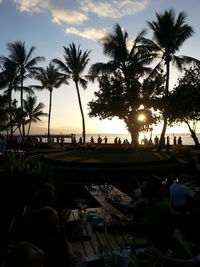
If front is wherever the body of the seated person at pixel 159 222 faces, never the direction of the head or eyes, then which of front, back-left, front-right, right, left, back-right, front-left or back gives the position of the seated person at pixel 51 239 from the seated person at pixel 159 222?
front-left

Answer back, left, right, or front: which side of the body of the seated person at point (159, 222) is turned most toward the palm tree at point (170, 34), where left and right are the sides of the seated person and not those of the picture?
right

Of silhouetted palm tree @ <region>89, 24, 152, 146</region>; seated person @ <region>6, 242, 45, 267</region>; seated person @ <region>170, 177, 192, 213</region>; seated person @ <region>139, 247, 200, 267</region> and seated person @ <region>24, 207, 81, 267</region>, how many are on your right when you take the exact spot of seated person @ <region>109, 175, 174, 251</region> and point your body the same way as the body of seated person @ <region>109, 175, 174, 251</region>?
2

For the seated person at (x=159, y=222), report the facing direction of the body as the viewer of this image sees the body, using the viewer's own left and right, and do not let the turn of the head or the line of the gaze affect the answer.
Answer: facing to the left of the viewer

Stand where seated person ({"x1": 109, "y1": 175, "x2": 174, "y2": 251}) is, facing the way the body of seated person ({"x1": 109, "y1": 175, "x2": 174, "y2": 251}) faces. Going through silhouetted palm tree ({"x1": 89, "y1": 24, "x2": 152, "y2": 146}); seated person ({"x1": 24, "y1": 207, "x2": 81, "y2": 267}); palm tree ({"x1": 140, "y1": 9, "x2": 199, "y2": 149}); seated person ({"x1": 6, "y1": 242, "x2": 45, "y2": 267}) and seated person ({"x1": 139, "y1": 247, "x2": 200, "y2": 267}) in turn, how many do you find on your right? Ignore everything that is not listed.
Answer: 2

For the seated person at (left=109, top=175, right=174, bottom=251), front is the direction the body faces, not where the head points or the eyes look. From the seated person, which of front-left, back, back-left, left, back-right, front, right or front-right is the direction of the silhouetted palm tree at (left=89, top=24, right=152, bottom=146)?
right

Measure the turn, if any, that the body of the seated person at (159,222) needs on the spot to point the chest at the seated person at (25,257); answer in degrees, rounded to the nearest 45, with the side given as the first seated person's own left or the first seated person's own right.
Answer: approximately 45° to the first seated person's own left

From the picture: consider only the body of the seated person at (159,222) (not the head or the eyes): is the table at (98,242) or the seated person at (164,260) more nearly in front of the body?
the table

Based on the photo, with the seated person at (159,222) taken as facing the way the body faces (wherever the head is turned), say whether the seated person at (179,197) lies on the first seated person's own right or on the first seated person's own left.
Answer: on the first seated person's own right
